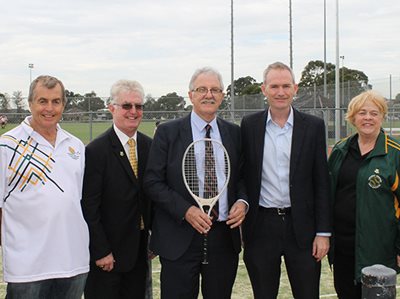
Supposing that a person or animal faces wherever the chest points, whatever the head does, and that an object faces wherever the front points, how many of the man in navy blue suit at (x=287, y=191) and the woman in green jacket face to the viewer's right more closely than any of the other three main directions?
0

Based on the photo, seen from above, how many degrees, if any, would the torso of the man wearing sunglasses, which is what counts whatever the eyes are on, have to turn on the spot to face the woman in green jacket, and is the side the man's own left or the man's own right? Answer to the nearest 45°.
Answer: approximately 45° to the man's own left

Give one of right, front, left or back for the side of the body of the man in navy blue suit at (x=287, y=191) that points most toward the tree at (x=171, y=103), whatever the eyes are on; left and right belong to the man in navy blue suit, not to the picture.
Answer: back

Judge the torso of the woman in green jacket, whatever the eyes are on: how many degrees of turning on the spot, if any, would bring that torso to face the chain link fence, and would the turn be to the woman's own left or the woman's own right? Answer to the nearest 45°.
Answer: approximately 135° to the woman's own right

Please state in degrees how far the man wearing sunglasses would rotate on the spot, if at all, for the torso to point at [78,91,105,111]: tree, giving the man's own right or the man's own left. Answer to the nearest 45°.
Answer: approximately 135° to the man's own left

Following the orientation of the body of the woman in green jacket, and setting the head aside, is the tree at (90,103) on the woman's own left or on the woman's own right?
on the woman's own right

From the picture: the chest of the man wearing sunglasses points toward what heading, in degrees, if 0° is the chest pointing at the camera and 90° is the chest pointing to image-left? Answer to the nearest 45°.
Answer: approximately 315°

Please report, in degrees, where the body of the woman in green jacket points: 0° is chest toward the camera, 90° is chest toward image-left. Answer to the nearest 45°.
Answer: approximately 45°
